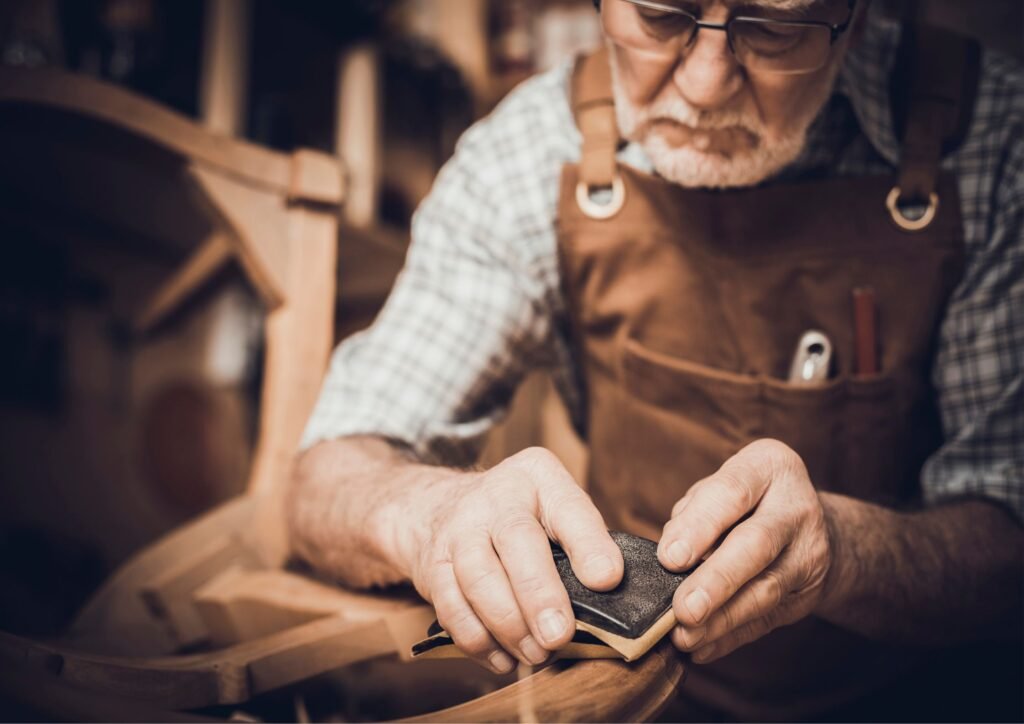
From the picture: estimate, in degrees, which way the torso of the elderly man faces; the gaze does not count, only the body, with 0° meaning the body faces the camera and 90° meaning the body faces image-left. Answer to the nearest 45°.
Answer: approximately 0°

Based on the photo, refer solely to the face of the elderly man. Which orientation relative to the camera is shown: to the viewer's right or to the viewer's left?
to the viewer's left

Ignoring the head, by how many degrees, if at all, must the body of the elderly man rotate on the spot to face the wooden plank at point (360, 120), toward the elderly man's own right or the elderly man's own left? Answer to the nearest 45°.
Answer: approximately 135° to the elderly man's own right
